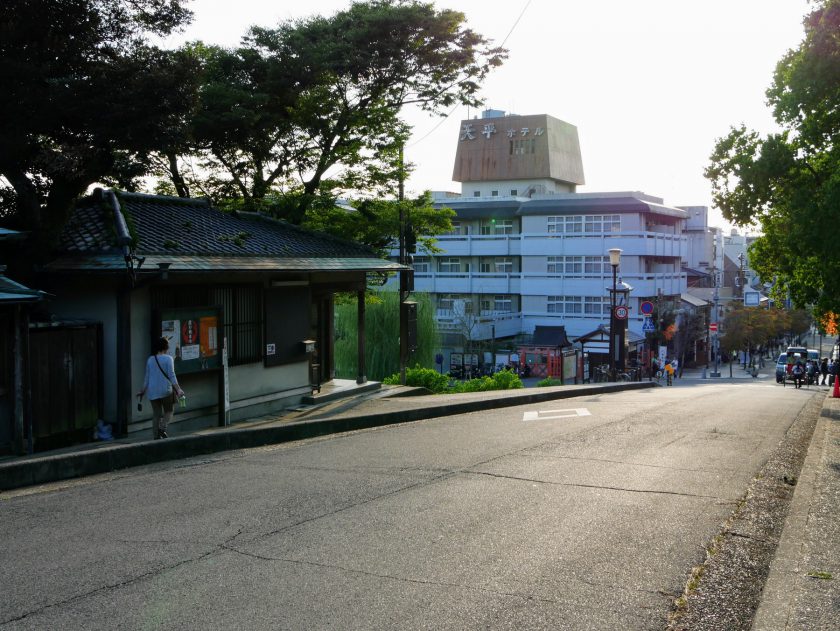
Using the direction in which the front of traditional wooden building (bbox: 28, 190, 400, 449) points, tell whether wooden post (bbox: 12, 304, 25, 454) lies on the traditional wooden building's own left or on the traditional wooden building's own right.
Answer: on the traditional wooden building's own right

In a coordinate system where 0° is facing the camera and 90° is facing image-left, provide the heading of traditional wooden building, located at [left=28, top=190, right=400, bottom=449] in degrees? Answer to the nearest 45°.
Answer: approximately 315°

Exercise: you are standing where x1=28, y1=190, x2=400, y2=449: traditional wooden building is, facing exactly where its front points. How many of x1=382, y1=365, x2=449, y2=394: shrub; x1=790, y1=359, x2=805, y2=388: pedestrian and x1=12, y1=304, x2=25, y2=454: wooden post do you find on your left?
2

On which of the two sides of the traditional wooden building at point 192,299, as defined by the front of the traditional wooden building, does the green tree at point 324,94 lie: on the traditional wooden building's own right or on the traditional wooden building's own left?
on the traditional wooden building's own left

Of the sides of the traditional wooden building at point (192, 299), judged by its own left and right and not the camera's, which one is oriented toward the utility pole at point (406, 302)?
left

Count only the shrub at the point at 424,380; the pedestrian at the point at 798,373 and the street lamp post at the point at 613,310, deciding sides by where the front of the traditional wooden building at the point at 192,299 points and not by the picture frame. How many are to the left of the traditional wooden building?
3

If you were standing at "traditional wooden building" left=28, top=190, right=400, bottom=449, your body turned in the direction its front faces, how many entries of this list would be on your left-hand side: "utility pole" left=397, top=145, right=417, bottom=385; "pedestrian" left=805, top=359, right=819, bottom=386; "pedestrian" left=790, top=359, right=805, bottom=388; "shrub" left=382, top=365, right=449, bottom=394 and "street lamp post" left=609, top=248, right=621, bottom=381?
5

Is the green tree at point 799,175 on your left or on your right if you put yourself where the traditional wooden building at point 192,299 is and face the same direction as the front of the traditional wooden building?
on your left

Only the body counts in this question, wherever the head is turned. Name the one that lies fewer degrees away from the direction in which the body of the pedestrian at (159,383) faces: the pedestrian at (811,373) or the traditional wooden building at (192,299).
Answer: the traditional wooden building
